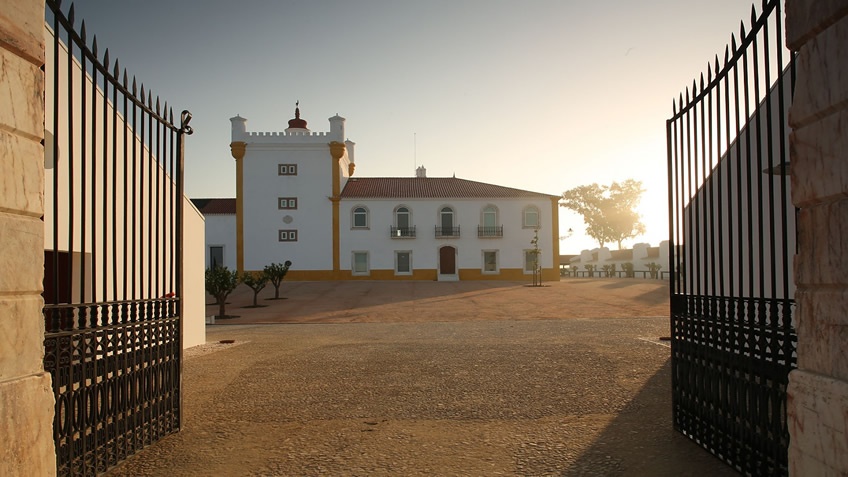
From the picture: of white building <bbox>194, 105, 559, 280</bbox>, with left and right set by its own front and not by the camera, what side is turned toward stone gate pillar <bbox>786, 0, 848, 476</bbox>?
front

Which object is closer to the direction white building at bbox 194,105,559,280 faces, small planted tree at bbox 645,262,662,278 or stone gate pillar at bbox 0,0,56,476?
the stone gate pillar

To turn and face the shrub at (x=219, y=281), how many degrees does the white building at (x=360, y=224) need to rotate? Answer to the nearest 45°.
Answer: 0° — it already faces it

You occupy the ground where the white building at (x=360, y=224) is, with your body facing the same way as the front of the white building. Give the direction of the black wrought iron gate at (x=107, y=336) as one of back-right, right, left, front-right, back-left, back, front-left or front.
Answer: front

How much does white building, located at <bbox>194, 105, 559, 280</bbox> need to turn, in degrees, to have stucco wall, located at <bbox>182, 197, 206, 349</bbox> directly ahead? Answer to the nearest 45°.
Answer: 0° — it already faces it

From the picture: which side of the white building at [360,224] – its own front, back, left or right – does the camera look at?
front

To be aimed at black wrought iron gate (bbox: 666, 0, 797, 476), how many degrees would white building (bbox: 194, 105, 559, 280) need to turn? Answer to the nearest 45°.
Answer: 0° — it already faces it

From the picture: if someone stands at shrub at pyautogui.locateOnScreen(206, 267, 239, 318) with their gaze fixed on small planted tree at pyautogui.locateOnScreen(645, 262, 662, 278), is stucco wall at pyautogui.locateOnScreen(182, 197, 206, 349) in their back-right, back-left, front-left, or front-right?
back-right

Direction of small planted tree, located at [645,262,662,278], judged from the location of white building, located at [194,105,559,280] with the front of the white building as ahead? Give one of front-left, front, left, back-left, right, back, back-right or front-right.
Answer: left
